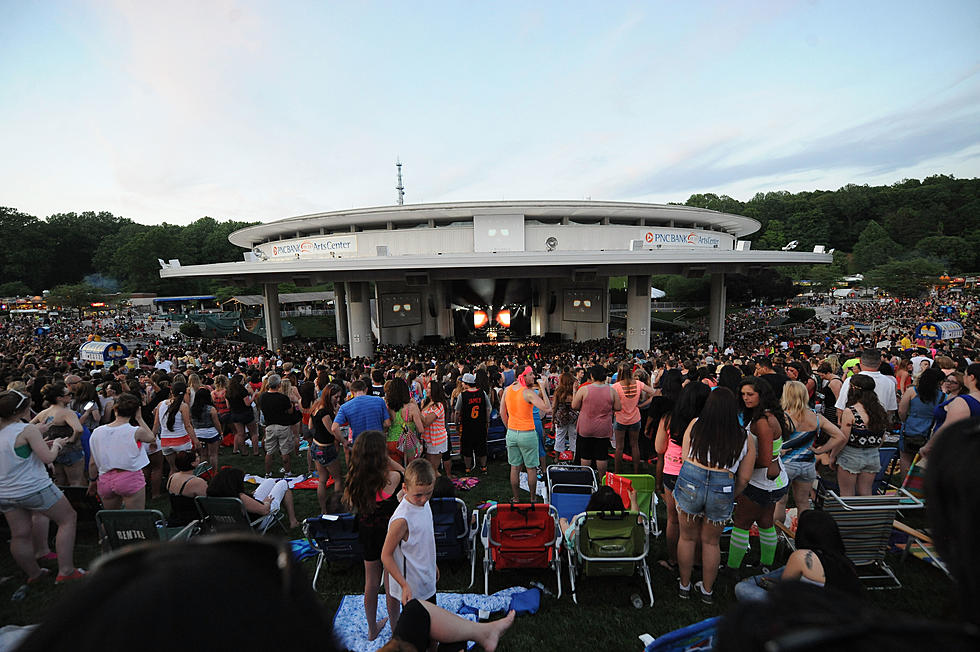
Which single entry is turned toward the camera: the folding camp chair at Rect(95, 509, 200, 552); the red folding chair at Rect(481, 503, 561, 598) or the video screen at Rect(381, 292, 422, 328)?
the video screen

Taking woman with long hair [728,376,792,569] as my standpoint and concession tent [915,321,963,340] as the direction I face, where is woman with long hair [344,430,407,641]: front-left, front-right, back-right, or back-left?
back-left

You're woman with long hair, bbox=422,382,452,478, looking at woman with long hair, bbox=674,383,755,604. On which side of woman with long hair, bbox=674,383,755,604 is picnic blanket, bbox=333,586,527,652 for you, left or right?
right

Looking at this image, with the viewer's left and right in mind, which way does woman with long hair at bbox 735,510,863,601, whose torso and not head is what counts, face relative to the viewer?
facing away from the viewer and to the left of the viewer

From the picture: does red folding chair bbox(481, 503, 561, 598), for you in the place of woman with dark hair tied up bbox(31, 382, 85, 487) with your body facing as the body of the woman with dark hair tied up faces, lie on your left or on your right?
on your right

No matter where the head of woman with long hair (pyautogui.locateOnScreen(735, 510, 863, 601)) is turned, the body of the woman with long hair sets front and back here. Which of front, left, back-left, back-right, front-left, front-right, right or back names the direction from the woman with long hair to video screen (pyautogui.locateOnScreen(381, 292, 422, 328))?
front

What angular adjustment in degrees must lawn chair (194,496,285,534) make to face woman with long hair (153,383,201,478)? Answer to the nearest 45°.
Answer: approximately 45° to its left

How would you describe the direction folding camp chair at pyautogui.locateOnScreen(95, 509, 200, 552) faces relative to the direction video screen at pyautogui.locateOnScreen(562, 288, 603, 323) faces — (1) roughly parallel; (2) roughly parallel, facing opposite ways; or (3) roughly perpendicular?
roughly parallel, facing opposite ways

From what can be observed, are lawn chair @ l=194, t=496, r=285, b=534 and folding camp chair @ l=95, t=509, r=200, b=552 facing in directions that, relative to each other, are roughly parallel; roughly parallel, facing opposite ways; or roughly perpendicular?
roughly parallel

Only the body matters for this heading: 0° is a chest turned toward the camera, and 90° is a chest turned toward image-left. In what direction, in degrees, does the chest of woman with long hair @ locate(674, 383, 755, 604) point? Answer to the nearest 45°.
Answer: approximately 180°

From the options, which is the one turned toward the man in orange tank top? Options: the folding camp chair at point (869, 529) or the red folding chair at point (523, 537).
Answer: the red folding chair

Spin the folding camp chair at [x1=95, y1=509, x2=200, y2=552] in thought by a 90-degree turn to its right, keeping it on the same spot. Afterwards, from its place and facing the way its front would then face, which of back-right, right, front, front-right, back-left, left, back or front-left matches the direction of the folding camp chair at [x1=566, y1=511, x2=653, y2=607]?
front

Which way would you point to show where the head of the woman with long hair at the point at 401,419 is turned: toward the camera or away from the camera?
away from the camera

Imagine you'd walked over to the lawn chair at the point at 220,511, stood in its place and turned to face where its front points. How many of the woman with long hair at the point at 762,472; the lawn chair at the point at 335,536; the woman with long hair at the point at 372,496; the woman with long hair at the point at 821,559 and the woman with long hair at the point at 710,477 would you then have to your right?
5

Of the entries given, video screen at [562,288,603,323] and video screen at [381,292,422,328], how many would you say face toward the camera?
2

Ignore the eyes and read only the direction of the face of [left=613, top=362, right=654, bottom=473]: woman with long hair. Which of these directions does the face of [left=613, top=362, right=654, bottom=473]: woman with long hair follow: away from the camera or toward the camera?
away from the camera

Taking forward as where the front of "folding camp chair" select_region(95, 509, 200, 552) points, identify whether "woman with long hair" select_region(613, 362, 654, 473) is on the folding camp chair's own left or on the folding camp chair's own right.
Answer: on the folding camp chair's own right

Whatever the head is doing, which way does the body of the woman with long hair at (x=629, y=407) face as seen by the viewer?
away from the camera

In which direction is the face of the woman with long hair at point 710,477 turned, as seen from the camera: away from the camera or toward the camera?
away from the camera
